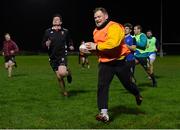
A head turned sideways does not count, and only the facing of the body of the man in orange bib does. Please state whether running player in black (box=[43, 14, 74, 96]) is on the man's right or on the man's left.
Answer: on the man's right

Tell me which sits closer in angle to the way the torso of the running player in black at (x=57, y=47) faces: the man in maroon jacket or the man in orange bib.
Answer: the man in orange bib

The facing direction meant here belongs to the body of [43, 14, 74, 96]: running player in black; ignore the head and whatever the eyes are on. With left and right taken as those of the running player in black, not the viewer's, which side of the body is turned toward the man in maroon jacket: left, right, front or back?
back

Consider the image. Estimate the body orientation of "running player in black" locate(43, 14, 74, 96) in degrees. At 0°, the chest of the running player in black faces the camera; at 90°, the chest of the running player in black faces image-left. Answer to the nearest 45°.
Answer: approximately 0°

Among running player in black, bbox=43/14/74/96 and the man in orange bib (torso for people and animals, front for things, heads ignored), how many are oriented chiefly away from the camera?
0

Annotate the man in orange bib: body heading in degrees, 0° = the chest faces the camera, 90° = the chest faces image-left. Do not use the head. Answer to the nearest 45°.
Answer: approximately 45°
